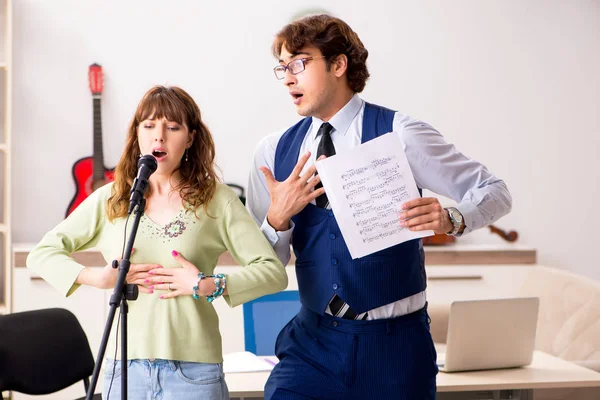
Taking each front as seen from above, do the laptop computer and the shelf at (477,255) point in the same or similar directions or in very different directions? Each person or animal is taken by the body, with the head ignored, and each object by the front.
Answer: very different directions

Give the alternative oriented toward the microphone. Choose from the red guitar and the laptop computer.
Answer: the red guitar

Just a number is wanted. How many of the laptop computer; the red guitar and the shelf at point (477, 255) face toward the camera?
2

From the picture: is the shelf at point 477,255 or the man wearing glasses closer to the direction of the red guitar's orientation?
the man wearing glasses

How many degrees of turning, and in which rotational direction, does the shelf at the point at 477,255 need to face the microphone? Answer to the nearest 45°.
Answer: approximately 45° to its right

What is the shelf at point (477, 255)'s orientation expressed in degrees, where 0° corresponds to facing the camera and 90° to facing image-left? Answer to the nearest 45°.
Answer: approximately 0°

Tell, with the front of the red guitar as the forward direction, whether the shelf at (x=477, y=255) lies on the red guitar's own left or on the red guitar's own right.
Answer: on the red guitar's own left

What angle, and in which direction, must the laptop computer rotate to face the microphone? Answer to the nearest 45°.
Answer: approximately 90° to its left

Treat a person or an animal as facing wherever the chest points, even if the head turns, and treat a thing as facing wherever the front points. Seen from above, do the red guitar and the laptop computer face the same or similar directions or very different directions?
very different directions
